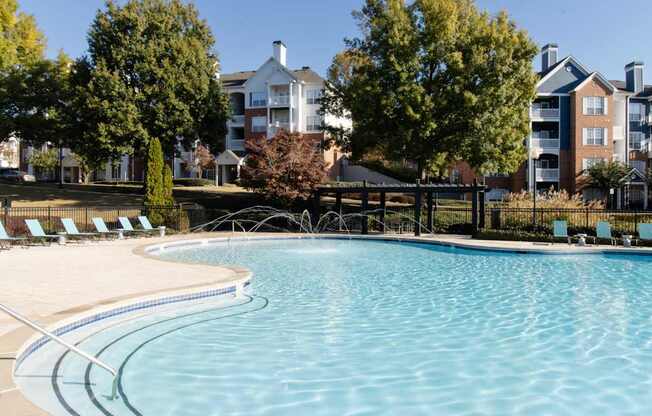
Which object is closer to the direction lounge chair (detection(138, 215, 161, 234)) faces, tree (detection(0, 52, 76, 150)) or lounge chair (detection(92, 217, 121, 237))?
the lounge chair

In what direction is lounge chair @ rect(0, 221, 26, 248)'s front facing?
to the viewer's right

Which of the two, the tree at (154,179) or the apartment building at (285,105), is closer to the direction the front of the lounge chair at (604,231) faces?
the tree

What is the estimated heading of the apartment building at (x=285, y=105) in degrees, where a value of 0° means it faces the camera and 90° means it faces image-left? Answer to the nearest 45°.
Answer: approximately 0°

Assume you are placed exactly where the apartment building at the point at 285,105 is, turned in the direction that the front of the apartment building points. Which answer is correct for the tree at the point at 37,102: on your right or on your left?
on your right

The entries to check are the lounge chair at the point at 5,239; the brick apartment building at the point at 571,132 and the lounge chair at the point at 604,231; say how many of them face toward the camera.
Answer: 2

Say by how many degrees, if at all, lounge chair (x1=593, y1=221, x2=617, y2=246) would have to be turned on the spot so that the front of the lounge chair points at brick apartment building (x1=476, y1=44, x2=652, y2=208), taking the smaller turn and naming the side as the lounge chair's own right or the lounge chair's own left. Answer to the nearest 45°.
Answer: approximately 180°
